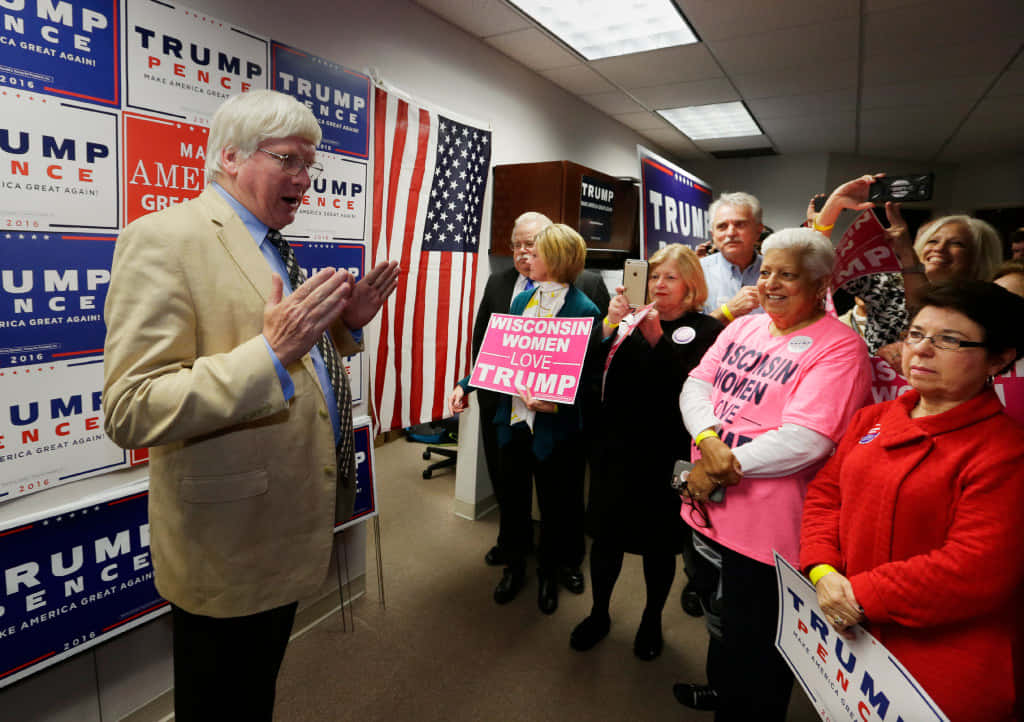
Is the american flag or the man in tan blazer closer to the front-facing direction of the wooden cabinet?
the man in tan blazer

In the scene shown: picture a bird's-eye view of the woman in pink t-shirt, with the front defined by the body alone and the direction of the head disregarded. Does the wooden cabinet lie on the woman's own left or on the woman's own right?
on the woman's own right

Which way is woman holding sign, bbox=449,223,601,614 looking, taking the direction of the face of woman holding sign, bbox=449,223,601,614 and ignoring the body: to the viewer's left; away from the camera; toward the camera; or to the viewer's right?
to the viewer's left

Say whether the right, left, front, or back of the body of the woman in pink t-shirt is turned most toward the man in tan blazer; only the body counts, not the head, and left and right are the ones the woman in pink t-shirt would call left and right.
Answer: front

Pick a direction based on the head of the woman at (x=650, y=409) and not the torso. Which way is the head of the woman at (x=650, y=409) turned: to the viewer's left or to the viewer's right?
to the viewer's left

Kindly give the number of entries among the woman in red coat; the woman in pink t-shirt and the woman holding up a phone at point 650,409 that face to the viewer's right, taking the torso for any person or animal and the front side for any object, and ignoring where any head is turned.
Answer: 0

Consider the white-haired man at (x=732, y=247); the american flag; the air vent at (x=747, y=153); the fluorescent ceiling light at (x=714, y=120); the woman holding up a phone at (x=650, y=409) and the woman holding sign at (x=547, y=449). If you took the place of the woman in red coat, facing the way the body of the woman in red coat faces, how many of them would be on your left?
0

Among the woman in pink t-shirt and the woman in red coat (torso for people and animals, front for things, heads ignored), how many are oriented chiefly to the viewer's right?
0

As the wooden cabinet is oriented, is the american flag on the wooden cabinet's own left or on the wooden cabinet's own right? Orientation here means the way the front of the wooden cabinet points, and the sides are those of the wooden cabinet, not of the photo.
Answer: on the wooden cabinet's own right

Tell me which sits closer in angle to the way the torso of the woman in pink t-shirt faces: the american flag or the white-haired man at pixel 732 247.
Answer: the american flag

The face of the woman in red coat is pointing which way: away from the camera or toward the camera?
toward the camera

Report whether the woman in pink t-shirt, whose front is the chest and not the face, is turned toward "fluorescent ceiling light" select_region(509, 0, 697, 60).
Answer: no

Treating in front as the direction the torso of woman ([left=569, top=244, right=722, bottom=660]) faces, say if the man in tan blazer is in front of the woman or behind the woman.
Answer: in front

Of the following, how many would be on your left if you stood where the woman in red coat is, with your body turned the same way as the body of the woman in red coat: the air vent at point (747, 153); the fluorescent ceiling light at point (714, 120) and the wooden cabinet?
0
